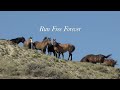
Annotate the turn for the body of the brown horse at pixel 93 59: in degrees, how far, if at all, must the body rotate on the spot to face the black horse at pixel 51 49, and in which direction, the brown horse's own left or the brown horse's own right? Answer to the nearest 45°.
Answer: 0° — it already faces it

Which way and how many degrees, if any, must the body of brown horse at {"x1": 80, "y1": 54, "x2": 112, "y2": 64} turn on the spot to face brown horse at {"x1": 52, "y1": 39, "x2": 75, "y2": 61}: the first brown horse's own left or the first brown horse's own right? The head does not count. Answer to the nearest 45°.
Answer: approximately 45° to the first brown horse's own left

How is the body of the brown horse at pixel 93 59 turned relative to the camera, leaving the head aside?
to the viewer's left

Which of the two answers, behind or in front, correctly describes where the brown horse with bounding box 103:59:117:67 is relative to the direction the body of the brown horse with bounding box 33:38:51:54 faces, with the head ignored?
in front

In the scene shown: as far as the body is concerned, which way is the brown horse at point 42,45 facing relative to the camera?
to the viewer's right
